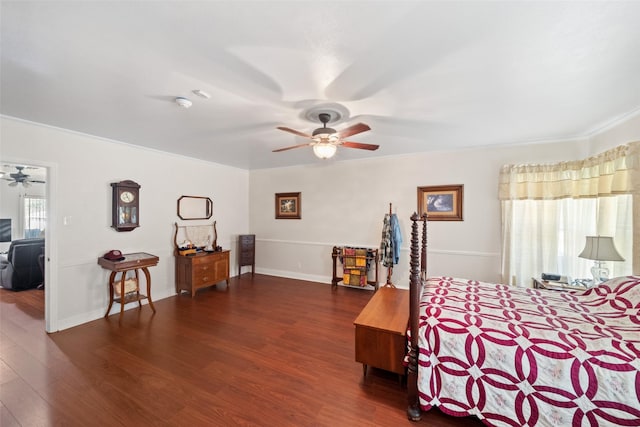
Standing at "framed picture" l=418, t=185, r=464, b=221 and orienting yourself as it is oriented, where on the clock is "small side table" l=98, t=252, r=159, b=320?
The small side table is roughly at 2 o'clock from the framed picture.

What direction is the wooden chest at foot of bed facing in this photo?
to the viewer's left

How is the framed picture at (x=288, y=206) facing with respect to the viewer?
toward the camera

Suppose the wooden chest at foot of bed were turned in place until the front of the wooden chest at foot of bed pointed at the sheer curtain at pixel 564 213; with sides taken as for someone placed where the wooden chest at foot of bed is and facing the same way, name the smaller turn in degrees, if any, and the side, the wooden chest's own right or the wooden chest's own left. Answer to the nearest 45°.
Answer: approximately 135° to the wooden chest's own right

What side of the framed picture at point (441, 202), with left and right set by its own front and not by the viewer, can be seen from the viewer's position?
front

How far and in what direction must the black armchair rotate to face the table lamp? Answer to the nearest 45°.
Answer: approximately 180°

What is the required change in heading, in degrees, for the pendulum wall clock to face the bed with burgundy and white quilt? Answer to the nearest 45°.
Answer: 0° — it already faces it

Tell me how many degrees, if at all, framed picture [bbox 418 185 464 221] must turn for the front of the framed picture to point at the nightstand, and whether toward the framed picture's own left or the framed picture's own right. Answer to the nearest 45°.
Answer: approximately 45° to the framed picture's own left

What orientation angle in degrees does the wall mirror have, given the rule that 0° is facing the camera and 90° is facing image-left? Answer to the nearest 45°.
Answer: approximately 315°

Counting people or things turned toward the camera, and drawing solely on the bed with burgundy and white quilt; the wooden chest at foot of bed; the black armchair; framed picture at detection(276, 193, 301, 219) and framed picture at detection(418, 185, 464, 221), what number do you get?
2

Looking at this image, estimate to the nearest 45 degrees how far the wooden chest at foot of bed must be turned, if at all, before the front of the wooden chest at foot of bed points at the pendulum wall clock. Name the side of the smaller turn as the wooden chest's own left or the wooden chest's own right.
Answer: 0° — it already faces it

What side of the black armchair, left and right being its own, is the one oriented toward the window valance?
back

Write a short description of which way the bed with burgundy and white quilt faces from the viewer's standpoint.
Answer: facing to the left of the viewer

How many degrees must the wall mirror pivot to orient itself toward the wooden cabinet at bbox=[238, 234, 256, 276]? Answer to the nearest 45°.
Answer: approximately 45° to its left

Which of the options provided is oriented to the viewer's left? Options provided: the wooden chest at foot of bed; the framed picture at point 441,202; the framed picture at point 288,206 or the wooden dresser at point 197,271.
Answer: the wooden chest at foot of bed

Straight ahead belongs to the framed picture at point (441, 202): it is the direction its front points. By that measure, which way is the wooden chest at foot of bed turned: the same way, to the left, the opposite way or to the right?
to the right

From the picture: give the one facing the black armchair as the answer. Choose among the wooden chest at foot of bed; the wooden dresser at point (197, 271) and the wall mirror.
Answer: the wooden chest at foot of bed

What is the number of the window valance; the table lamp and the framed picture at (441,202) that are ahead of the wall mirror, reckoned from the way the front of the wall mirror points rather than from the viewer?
3
